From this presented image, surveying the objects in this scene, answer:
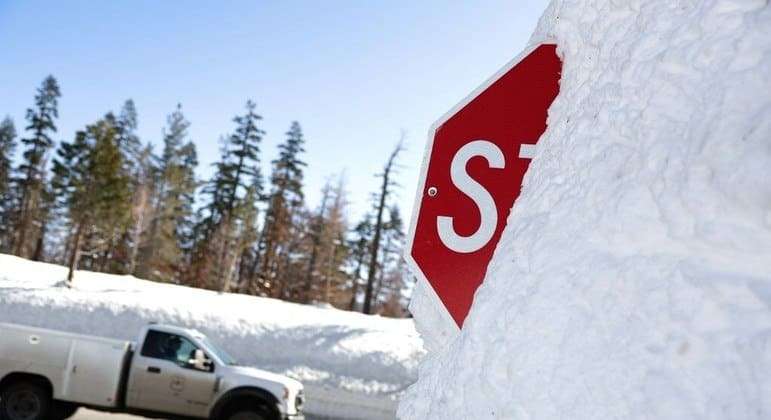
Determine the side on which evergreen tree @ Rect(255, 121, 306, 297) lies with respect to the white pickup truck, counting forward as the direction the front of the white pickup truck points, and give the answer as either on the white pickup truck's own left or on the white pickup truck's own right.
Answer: on the white pickup truck's own left

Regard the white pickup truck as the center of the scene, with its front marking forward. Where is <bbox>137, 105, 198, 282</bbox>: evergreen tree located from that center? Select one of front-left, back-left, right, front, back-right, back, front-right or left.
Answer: left

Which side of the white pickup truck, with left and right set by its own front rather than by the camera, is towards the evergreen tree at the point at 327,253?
left

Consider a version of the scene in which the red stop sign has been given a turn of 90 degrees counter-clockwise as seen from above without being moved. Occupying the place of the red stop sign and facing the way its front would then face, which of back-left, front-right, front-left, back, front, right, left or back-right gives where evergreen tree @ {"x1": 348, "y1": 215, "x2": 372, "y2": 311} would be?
left

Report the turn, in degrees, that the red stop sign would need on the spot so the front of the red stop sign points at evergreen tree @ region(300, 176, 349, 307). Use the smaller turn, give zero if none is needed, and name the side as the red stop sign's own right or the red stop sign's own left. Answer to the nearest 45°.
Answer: approximately 180°

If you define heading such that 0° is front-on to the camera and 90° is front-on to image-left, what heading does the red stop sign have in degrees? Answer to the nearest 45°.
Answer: approximately 0°

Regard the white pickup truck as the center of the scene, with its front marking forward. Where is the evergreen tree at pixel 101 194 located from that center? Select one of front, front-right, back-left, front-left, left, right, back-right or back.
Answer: left

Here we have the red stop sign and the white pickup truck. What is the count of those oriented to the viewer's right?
1

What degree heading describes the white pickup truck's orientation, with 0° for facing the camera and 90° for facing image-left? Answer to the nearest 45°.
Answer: approximately 270°

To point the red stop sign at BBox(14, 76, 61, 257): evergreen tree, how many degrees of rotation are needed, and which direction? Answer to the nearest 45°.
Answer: approximately 135° to its right

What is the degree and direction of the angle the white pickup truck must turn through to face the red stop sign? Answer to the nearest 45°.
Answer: approximately 90° to its right
